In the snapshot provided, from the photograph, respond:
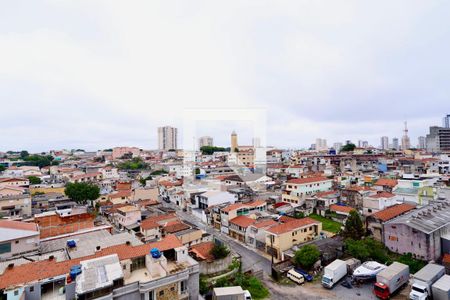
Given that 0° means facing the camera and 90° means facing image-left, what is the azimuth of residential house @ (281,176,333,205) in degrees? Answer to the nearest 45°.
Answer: approximately 45°

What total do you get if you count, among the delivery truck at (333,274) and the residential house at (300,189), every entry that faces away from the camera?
0

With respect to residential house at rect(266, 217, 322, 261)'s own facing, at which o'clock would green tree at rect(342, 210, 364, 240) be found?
The green tree is roughly at 7 o'clock from the residential house.

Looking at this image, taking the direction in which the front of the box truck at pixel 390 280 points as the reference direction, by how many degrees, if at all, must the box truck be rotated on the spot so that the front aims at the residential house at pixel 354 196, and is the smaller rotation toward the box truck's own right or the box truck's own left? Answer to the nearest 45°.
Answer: approximately 135° to the box truck's own right

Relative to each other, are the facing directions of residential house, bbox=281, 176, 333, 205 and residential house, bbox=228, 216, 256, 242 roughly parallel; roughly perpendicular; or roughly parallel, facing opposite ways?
roughly parallel

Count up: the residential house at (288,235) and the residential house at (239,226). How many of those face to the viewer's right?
0

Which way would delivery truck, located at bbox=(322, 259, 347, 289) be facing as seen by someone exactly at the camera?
facing the viewer and to the left of the viewer

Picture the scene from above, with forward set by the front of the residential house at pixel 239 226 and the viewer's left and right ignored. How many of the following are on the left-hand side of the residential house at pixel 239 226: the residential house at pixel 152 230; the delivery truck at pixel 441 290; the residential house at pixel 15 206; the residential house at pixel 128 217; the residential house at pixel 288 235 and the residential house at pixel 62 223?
2

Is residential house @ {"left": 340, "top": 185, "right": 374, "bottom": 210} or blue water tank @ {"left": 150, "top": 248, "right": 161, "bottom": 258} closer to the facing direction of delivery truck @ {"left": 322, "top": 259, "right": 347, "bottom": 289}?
the blue water tank

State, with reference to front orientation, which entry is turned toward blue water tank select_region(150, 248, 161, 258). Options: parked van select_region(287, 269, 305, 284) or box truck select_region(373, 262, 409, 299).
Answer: the box truck

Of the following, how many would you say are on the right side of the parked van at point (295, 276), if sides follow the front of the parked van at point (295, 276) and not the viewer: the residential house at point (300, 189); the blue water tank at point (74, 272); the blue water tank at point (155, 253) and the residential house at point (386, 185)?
2

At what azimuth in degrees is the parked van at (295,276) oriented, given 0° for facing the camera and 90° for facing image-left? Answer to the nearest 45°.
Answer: approximately 315°

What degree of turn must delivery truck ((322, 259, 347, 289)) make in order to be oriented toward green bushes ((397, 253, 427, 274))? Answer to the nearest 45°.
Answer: approximately 180°

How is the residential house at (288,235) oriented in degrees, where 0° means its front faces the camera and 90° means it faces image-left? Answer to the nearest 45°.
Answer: approximately 45°

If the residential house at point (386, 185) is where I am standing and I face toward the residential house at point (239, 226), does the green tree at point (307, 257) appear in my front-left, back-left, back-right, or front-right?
front-left
